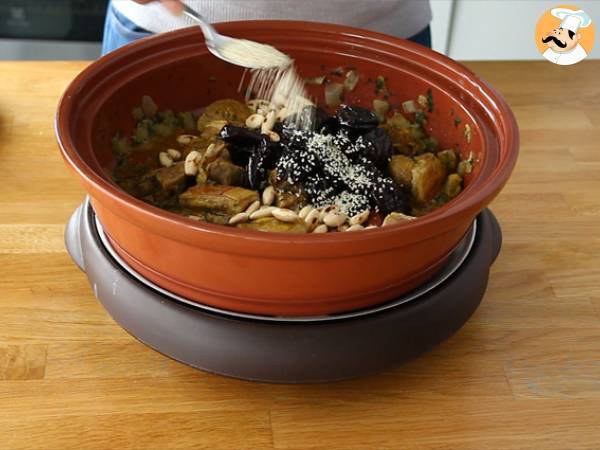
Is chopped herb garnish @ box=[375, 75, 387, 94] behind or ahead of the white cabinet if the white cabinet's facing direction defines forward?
ahead

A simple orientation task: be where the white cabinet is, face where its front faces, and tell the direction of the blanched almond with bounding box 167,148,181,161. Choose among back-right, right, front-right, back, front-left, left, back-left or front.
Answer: front

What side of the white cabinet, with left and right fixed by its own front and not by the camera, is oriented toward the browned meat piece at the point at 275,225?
front

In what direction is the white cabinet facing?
toward the camera

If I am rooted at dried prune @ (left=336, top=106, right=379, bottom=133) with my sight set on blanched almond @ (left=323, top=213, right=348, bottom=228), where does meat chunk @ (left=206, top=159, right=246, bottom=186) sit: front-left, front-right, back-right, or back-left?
front-right

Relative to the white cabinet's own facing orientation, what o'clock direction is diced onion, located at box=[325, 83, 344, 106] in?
The diced onion is roughly at 12 o'clock from the white cabinet.

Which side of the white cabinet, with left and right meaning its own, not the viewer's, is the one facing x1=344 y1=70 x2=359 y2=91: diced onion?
front

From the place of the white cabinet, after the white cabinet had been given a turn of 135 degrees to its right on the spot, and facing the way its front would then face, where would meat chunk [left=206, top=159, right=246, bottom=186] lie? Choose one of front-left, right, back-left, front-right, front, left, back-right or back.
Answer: back-left

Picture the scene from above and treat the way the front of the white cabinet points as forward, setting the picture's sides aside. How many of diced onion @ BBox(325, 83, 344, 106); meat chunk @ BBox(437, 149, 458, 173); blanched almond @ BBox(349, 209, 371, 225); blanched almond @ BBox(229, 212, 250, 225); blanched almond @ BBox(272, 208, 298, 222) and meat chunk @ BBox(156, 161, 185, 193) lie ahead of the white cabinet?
6

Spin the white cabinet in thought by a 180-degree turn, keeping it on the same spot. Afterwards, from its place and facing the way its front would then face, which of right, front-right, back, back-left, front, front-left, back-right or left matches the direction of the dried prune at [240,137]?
back

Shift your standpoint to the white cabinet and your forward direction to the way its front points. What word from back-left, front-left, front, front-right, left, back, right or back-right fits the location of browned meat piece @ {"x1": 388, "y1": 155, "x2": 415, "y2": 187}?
front

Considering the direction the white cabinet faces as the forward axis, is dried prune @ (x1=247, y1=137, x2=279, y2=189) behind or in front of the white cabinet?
in front

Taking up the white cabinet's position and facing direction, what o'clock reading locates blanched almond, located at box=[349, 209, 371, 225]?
The blanched almond is roughly at 12 o'clock from the white cabinet.

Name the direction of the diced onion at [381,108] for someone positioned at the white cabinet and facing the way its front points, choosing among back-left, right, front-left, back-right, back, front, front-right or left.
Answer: front

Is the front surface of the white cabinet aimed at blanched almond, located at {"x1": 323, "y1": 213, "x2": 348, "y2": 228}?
yes
